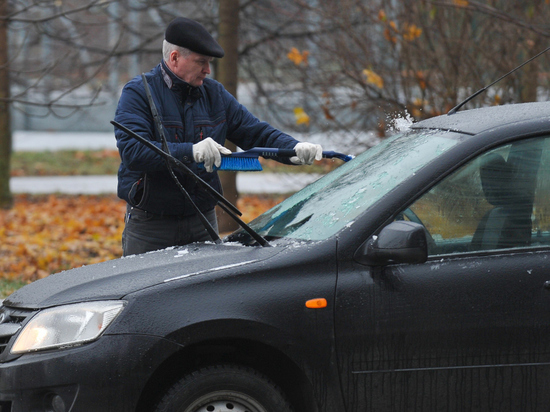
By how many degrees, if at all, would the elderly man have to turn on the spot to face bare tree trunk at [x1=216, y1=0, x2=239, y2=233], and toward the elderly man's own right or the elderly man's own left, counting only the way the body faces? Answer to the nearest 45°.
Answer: approximately 135° to the elderly man's own left

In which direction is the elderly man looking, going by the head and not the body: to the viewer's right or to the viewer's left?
to the viewer's right

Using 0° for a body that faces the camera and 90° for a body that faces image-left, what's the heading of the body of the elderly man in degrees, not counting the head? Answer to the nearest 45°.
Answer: approximately 315°

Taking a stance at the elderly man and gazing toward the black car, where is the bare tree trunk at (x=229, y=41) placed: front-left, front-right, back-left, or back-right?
back-left

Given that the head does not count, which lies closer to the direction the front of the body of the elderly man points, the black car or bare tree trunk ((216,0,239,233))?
the black car

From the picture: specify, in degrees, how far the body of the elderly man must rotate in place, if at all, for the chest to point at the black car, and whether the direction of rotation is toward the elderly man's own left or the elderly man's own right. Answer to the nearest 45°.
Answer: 0° — they already face it
